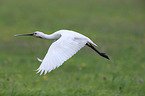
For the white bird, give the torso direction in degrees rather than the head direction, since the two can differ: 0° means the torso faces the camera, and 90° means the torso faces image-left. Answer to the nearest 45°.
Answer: approximately 90°
